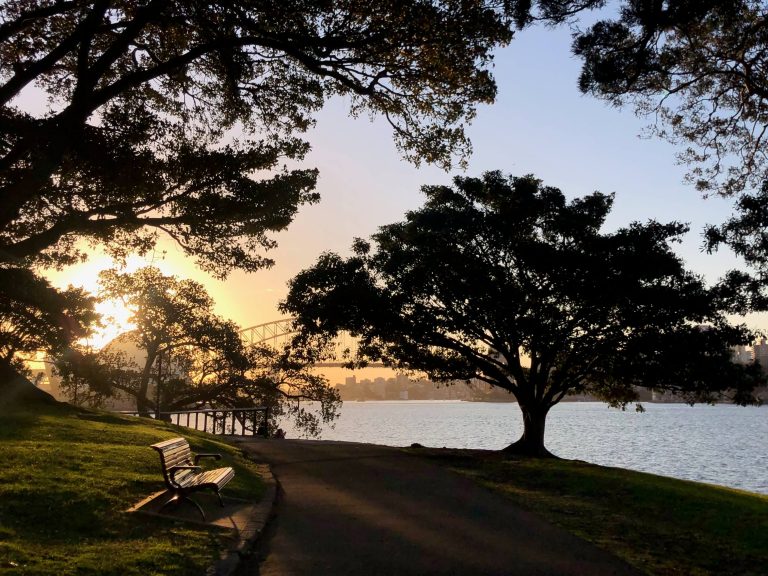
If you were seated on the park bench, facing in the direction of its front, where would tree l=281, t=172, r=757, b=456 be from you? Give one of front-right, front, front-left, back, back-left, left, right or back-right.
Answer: left

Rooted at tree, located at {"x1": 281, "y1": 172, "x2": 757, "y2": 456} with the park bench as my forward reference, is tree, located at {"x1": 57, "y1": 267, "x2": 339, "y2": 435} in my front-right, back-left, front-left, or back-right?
back-right

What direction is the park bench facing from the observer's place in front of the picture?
facing the viewer and to the right of the viewer

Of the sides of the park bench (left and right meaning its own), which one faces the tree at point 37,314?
back
